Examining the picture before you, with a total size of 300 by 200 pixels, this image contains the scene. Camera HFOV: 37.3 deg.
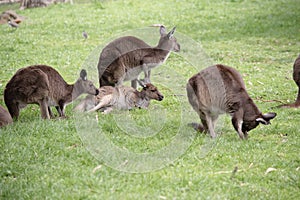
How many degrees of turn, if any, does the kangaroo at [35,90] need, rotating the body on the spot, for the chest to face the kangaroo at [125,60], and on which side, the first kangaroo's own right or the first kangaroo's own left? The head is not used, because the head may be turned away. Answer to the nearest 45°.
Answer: approximately 45° to the first kangaroo's own left

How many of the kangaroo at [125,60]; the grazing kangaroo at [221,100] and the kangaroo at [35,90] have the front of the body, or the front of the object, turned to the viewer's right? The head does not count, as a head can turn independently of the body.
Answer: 3

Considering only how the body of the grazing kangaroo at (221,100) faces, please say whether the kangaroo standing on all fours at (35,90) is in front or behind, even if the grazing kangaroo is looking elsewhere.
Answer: behind

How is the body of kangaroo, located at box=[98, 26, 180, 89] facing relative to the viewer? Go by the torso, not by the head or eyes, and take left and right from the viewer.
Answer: facing to the right of the viewer

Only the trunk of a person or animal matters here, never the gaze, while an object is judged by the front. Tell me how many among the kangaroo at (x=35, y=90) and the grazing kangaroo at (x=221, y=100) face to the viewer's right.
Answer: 2

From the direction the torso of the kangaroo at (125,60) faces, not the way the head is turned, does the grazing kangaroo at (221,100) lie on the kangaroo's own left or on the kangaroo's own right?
on the kangaroo's own right

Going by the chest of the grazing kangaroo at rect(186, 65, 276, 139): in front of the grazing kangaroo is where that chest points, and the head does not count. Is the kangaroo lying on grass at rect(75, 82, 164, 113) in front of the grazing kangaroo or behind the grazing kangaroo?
behind

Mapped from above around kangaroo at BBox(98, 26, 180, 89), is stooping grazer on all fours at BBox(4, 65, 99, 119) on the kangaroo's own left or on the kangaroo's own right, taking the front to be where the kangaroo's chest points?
on the kangaroo's own right

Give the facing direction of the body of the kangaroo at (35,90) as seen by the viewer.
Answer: to the viewer's right

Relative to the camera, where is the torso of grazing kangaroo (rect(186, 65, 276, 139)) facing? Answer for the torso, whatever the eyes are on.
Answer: to the viewer's right

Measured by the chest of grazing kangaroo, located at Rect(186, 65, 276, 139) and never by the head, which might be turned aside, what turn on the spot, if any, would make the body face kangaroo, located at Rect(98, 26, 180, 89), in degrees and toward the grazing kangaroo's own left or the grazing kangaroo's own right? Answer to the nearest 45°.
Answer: approximately 135° to the grazing kangaroo's own left
